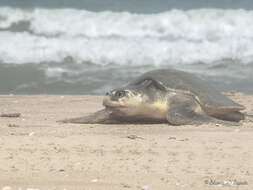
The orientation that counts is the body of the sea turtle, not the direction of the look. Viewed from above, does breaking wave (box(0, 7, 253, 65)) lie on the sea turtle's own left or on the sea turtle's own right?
on the sea turtle's own right

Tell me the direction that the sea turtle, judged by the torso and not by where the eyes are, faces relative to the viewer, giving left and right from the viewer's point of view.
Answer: facing the viewer and to the left of the viewer
